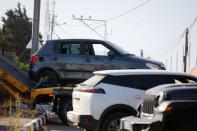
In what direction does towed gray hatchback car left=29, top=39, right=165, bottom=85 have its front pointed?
to the viewer's right

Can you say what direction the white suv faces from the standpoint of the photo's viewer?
facing away from the viewer and to the right of the viewer

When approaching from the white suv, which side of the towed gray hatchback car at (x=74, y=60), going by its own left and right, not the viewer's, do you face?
right

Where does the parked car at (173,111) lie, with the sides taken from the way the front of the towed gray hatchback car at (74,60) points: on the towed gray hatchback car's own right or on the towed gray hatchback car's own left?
on the towed gray hatchback car's own right

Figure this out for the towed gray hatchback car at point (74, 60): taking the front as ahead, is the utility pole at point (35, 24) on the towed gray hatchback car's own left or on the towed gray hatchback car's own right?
on the towed gray hatchback car's own left
